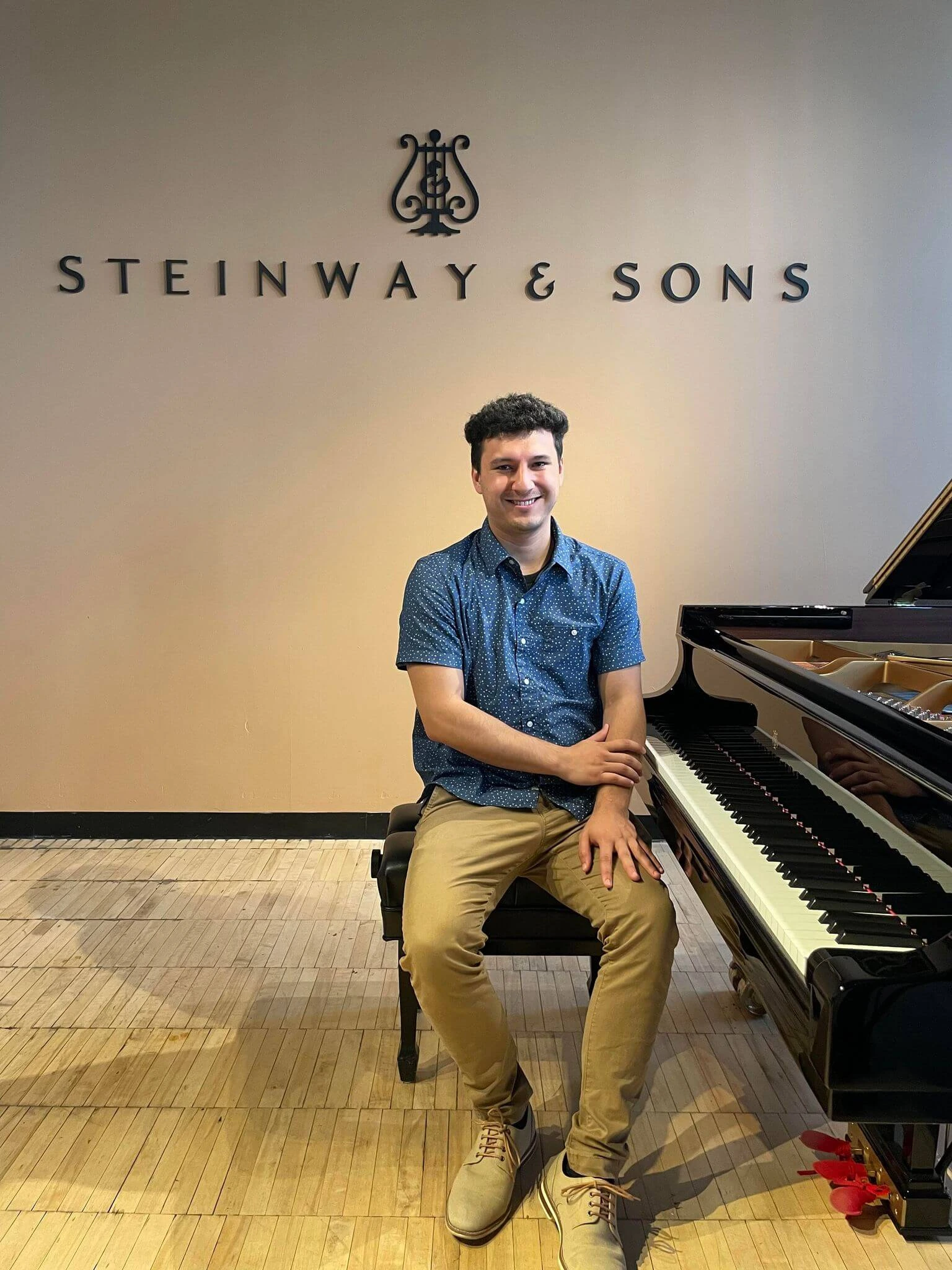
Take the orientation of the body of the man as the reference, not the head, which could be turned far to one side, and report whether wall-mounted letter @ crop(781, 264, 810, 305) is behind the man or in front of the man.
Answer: behind

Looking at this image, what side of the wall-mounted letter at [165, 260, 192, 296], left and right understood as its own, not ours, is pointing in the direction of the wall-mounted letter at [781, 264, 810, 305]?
left

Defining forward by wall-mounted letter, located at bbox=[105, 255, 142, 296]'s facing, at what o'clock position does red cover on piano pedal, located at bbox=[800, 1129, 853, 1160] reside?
The red cover on piano pedal is roughly at 11 o'clock from the wall-mounted letter.

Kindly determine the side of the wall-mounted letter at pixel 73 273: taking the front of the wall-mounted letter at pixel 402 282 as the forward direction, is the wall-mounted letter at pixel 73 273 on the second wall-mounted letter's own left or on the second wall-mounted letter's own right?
on the second wall-mounted letter's own right

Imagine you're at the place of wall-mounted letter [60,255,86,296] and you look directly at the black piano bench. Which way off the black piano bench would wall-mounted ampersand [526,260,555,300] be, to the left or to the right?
left
